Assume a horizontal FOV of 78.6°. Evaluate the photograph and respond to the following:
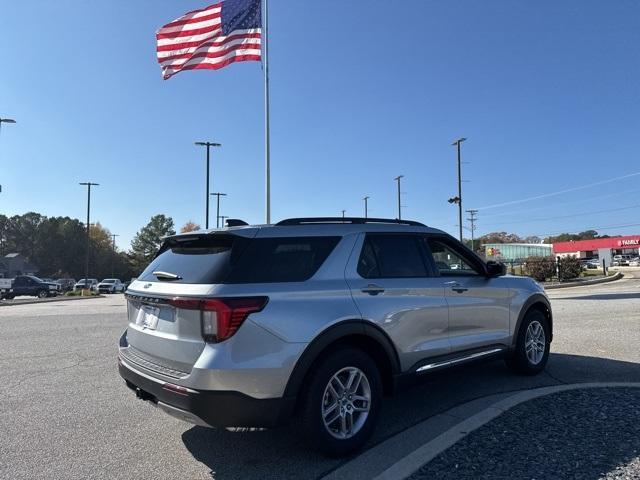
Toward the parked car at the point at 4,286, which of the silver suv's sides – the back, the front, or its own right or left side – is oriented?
left

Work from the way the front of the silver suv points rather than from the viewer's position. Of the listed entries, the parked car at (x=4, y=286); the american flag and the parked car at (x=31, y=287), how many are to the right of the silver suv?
0

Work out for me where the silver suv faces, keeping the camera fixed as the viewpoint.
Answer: facing away from the viewer and to the right of the viewer

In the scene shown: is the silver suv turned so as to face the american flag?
no
